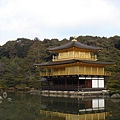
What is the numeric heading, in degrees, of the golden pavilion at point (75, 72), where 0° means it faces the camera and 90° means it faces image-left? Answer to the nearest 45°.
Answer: approximately 45°
